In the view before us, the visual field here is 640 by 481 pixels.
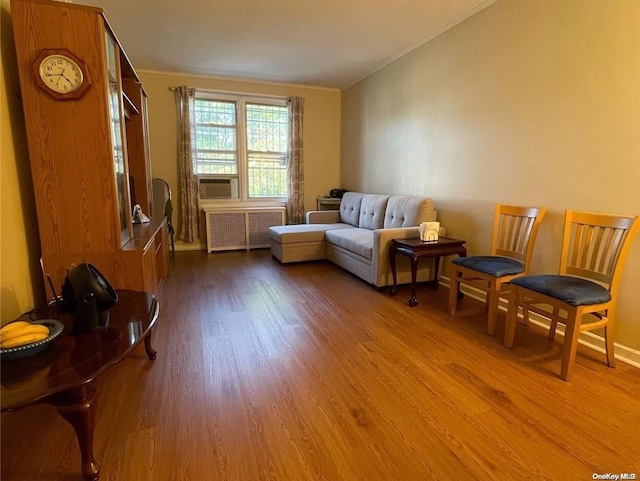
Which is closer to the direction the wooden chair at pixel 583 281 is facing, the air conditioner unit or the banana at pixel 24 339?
the banana

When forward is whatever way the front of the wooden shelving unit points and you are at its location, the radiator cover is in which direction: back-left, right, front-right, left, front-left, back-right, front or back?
front-left

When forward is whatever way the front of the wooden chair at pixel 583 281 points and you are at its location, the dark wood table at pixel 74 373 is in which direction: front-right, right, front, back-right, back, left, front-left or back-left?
front

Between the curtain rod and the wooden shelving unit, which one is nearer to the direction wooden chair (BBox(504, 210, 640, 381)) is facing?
the wooden shelving unit

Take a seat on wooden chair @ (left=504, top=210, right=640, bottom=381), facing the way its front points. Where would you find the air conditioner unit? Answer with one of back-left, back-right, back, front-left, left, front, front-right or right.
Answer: front-right

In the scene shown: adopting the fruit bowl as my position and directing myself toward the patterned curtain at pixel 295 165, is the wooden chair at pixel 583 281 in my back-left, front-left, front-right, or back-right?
front-right

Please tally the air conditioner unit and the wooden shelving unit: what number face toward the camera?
1

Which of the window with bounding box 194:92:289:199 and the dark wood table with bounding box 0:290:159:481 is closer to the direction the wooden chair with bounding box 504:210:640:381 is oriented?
the dark wood table

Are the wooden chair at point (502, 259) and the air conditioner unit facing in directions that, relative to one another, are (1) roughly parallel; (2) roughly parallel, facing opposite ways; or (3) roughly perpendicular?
roughly perpendicular

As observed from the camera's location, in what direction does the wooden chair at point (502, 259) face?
facing the viewer and to the left of the viewer

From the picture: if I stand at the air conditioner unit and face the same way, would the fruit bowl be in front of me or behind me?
in front

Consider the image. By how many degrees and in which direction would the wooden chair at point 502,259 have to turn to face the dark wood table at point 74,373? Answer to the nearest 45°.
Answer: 0° — it already faces it

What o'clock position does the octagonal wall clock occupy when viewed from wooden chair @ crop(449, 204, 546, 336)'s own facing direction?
The octagonal wall clock is roughly at 12 o'clock from the wooden chair.

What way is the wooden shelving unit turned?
to the viewer's right

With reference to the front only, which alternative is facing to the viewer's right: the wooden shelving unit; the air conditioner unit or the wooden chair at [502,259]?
the wooden shelving unit

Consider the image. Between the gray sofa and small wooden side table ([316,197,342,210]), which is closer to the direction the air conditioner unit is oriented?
the gray sofa

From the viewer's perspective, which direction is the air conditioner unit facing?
toward the camera

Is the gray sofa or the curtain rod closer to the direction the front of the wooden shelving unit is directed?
the gray sofa
